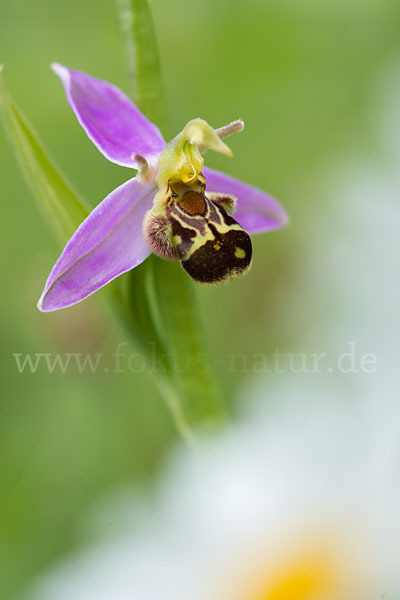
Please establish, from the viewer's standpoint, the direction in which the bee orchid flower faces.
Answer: facing the viewer and to the right of the viewer
